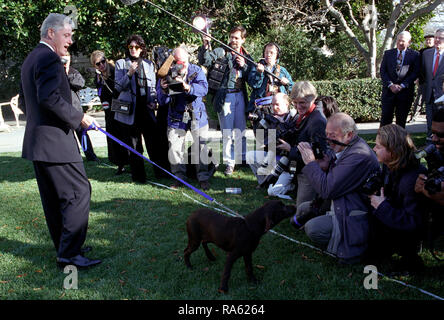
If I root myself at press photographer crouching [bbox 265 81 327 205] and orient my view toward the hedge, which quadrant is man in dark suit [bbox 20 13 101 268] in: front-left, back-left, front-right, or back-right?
back-left

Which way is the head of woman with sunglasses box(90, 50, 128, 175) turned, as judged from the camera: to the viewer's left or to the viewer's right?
to the viewer's right

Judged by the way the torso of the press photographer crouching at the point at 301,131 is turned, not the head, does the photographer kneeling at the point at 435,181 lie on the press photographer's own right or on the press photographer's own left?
on the press photographer's own left

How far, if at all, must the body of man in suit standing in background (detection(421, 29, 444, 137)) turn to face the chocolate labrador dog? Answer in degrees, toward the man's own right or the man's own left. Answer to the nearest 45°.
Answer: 0° — they already face it

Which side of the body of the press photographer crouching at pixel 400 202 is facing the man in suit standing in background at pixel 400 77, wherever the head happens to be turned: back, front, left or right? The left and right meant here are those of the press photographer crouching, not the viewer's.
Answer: right

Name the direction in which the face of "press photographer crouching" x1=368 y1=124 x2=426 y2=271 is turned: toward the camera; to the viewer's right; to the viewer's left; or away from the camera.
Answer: to the viewer's left

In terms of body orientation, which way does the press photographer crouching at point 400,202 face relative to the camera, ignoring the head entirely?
to the viewer's left

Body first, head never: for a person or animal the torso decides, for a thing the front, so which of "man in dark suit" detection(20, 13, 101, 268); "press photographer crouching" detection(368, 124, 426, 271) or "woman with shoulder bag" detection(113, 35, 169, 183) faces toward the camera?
the woman with shoulder bag

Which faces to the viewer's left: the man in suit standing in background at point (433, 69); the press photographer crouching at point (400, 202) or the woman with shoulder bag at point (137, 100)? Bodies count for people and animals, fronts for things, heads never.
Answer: the press photographer crouching

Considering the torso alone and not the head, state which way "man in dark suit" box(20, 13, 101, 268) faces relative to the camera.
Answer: to the viewer's right

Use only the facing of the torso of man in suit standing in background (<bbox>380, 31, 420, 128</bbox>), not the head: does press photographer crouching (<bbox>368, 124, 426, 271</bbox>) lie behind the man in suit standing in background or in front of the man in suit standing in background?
in front
